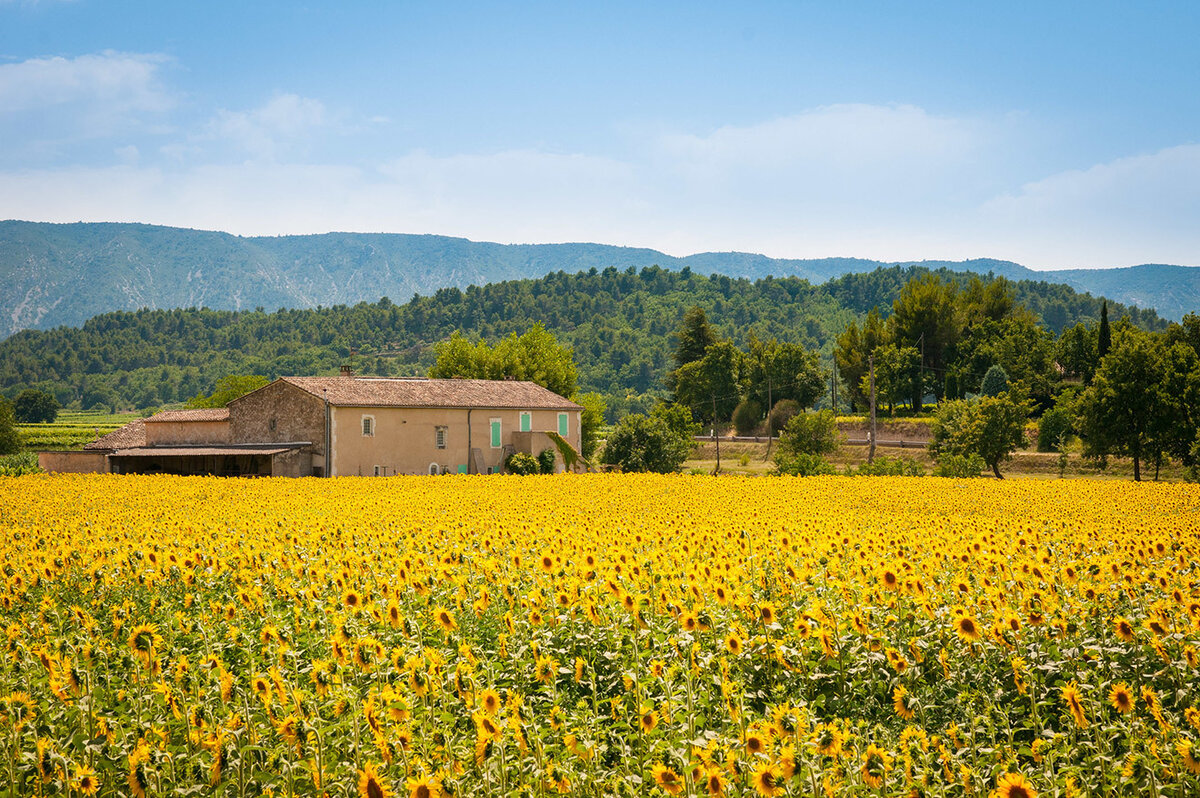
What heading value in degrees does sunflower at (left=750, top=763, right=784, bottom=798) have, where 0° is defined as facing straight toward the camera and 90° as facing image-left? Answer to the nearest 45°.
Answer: approximately 0°

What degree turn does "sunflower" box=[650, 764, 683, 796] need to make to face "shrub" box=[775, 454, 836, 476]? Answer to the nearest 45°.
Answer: approximately 180°

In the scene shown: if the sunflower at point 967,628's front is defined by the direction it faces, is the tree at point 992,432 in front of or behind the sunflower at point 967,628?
behind

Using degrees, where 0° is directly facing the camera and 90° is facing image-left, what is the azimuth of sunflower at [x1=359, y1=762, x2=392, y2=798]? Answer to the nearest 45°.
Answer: approximately 315°

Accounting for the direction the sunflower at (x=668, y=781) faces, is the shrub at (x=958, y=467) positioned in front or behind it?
behind

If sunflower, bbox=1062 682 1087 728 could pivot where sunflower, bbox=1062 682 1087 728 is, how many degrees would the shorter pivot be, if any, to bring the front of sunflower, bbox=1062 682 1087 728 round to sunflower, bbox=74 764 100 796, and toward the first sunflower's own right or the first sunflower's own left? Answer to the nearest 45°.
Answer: approximately 90° to the first sunflower's own right
